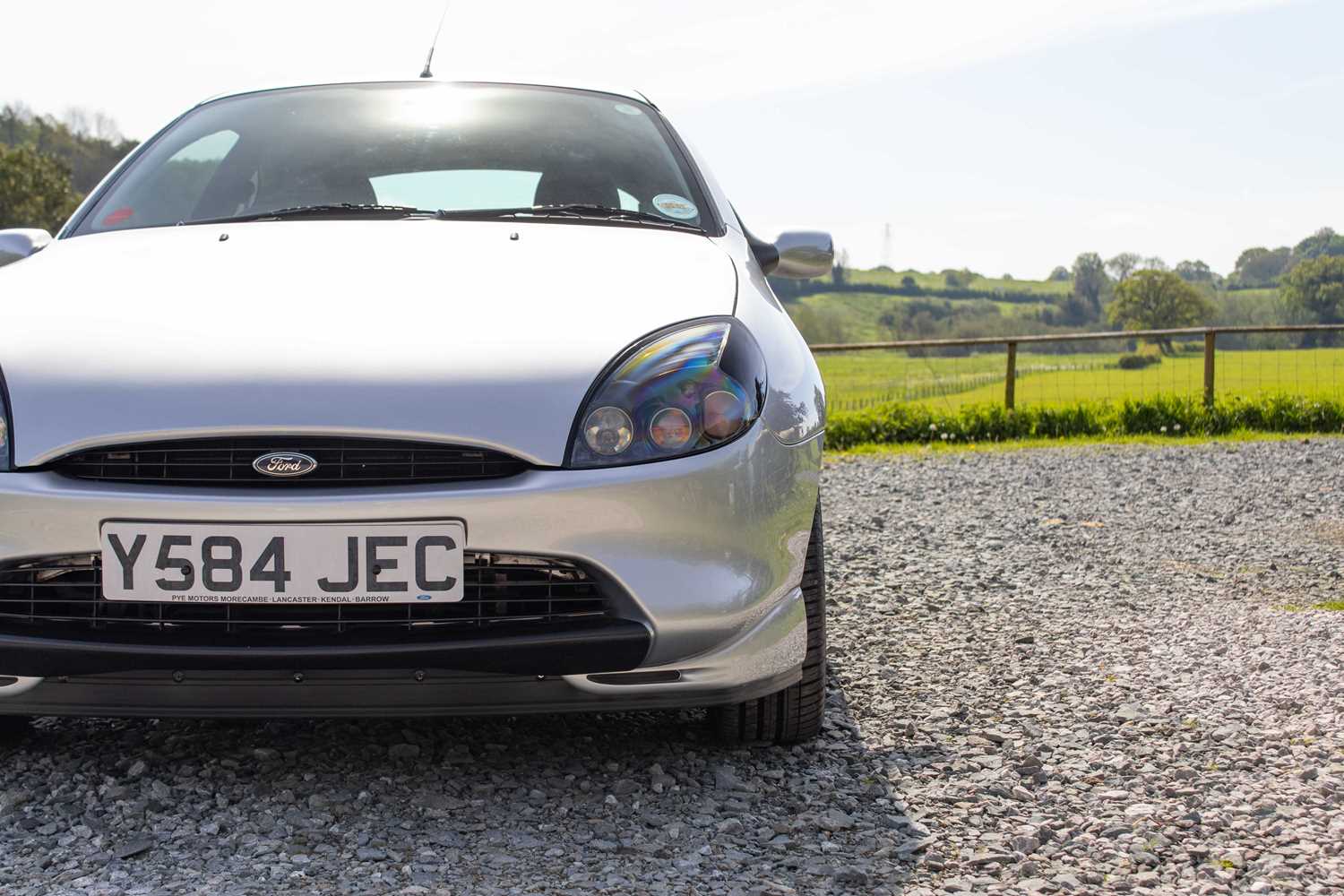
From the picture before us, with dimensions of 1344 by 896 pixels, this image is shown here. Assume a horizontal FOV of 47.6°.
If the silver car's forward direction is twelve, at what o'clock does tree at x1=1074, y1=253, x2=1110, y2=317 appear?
The tree is roughly at 7 o'clock from the silver car.

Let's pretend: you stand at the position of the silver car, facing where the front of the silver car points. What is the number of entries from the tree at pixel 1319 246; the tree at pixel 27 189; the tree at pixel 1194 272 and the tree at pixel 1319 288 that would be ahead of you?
0

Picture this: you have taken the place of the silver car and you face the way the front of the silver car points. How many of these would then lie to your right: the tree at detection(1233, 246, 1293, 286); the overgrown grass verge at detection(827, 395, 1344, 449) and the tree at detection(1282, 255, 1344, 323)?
0

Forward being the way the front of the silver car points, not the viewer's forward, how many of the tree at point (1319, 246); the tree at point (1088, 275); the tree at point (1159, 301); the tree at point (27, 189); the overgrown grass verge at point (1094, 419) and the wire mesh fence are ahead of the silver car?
0

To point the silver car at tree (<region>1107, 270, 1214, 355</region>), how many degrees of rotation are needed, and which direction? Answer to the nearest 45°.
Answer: approximately 135° to its left

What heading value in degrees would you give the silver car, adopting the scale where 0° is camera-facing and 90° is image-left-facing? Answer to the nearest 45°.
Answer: approximately 0°

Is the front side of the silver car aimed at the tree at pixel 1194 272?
no

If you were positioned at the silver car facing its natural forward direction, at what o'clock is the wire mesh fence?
The wire mesh fence is roughly at 7 o'clock from the silver car.

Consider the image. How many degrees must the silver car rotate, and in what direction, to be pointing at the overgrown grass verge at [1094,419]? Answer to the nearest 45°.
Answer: approximately 135° to its left

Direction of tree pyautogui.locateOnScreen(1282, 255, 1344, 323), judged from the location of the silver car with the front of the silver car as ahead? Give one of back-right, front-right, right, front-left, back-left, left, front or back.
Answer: back-left

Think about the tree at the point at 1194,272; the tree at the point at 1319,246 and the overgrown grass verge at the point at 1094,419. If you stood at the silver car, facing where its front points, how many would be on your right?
0

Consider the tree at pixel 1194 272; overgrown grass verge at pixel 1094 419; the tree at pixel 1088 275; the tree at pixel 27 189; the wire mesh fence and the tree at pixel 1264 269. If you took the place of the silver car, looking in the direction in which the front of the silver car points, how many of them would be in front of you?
0

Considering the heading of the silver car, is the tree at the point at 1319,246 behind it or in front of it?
behind

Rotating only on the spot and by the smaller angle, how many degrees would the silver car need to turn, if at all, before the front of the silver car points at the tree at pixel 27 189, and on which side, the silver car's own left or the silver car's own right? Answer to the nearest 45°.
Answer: approximately 180°
